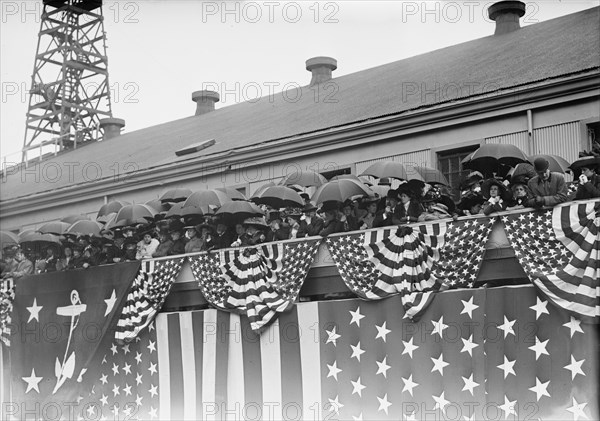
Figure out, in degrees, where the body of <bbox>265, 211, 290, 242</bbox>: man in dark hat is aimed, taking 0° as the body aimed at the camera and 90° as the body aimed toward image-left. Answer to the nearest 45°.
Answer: approximately 45°

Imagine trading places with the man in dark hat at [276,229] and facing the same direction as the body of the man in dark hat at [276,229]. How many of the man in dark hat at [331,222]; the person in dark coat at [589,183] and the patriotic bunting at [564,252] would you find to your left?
3

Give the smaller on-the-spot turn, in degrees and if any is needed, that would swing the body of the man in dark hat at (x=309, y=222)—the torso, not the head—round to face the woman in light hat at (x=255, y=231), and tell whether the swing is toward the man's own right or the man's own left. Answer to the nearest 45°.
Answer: approximately 90° to the man's own right

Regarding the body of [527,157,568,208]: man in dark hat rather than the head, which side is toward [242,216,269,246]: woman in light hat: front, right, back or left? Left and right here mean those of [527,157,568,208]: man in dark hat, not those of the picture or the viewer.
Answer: right

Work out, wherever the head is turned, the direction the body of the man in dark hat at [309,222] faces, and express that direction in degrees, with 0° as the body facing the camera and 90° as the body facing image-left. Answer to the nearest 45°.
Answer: approximately 45°

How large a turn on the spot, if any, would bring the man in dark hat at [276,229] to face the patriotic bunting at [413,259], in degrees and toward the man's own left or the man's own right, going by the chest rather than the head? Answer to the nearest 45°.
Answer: approximately 90° to the man's own left

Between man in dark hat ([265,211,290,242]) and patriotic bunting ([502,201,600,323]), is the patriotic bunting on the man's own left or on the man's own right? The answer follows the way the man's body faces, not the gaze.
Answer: on the man's own left

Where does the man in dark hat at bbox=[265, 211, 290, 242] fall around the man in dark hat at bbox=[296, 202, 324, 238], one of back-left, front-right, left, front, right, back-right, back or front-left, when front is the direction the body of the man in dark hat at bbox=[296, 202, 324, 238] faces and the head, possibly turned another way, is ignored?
right

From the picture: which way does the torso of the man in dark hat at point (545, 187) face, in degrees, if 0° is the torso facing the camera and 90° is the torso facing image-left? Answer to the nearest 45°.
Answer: approximately 45°

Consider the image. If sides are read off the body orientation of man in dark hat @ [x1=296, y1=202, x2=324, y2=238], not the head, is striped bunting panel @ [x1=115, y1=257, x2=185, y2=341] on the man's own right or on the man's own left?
on the man's own right
